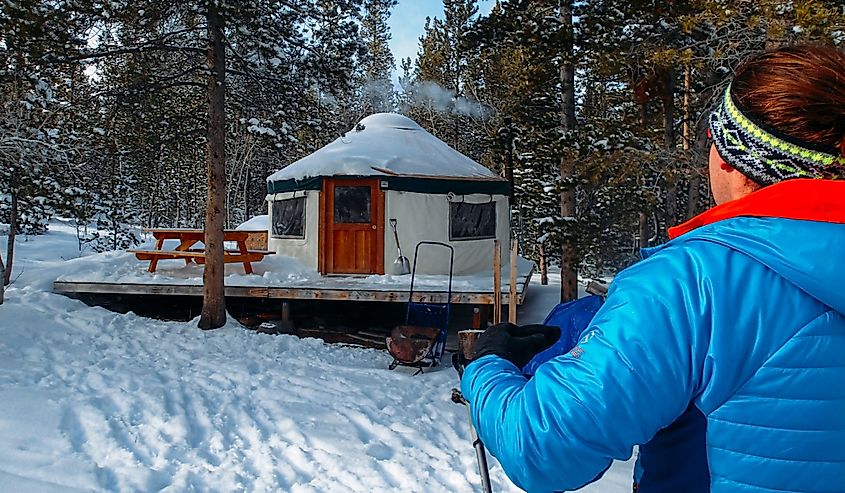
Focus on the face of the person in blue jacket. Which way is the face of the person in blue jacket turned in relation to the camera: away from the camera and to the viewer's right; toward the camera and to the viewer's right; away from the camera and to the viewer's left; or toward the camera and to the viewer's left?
away from the camera and to the viewer's left

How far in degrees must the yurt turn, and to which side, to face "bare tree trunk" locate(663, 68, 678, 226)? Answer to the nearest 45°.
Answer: approximately 90° to its left

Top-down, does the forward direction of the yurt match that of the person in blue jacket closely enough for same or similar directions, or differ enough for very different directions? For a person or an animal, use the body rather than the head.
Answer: very different directions

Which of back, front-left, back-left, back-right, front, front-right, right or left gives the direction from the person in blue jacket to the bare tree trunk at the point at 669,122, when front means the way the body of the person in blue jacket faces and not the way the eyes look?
front-right

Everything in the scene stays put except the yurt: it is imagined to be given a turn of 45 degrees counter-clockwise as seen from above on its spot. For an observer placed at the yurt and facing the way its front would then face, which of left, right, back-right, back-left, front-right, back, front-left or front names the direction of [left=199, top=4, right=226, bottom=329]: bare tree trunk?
right

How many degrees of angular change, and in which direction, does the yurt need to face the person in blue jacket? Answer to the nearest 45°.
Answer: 0° — it already faces them

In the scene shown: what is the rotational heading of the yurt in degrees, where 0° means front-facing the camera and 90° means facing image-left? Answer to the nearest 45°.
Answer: approximately 0°

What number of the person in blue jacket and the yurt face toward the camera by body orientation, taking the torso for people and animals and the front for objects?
1

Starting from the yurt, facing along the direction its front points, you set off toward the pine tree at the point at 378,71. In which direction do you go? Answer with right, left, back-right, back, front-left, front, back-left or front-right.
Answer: back

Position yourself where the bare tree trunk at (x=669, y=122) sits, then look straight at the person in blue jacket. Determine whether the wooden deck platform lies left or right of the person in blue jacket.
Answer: right

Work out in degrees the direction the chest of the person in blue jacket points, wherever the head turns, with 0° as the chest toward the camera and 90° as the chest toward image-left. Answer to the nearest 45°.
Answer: approximately 135°
